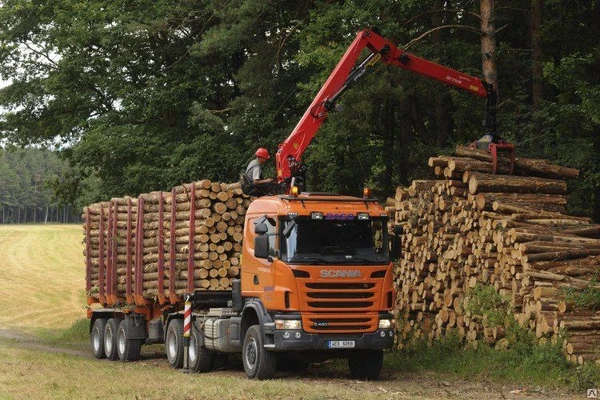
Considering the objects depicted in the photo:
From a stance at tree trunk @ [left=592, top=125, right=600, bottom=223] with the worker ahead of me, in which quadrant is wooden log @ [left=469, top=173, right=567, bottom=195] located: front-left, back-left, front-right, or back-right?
front-left

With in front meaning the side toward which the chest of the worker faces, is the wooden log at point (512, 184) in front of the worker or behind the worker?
in front

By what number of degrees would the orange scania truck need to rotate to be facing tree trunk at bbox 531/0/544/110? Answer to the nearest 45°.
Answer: approximately 90° to its left

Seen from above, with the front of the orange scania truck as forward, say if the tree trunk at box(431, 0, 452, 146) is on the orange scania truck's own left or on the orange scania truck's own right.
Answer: on the orange scania truck's own left

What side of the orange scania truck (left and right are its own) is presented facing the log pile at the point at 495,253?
left

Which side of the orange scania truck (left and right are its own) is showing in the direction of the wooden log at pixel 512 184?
left

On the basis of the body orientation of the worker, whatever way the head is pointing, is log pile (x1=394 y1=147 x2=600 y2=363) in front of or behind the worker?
in front

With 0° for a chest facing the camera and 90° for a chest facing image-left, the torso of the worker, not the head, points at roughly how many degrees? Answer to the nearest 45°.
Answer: approximately 270°
